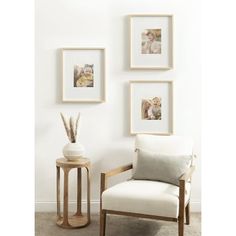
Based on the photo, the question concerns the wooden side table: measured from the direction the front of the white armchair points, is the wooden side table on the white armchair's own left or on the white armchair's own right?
on the white armchair's own right

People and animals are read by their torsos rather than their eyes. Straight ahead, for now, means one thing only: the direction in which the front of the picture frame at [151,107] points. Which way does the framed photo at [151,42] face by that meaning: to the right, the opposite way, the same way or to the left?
the same way

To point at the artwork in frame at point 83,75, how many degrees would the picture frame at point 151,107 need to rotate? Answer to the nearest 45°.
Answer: approximately 90° to its right

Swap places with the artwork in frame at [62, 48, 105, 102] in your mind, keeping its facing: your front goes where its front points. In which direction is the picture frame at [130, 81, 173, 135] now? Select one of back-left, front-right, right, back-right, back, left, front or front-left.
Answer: left

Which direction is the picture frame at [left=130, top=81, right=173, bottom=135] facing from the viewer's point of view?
toward the camera

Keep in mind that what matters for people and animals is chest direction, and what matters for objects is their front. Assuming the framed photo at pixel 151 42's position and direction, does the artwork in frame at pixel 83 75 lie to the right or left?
on its right

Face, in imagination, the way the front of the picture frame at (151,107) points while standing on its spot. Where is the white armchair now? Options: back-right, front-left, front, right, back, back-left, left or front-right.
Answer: front

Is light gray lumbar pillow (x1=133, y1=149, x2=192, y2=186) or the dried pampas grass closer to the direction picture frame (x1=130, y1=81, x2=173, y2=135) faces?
the light gray lumbar pillow

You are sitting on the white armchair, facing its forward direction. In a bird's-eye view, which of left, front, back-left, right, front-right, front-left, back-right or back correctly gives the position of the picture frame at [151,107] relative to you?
back-right

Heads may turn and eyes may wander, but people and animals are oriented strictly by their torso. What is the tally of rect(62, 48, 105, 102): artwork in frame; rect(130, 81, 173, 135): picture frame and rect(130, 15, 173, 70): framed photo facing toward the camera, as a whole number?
3

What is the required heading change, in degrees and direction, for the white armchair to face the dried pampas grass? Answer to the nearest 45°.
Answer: approximately 90° to its right

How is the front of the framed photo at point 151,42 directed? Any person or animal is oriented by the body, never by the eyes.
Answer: toward the camera
